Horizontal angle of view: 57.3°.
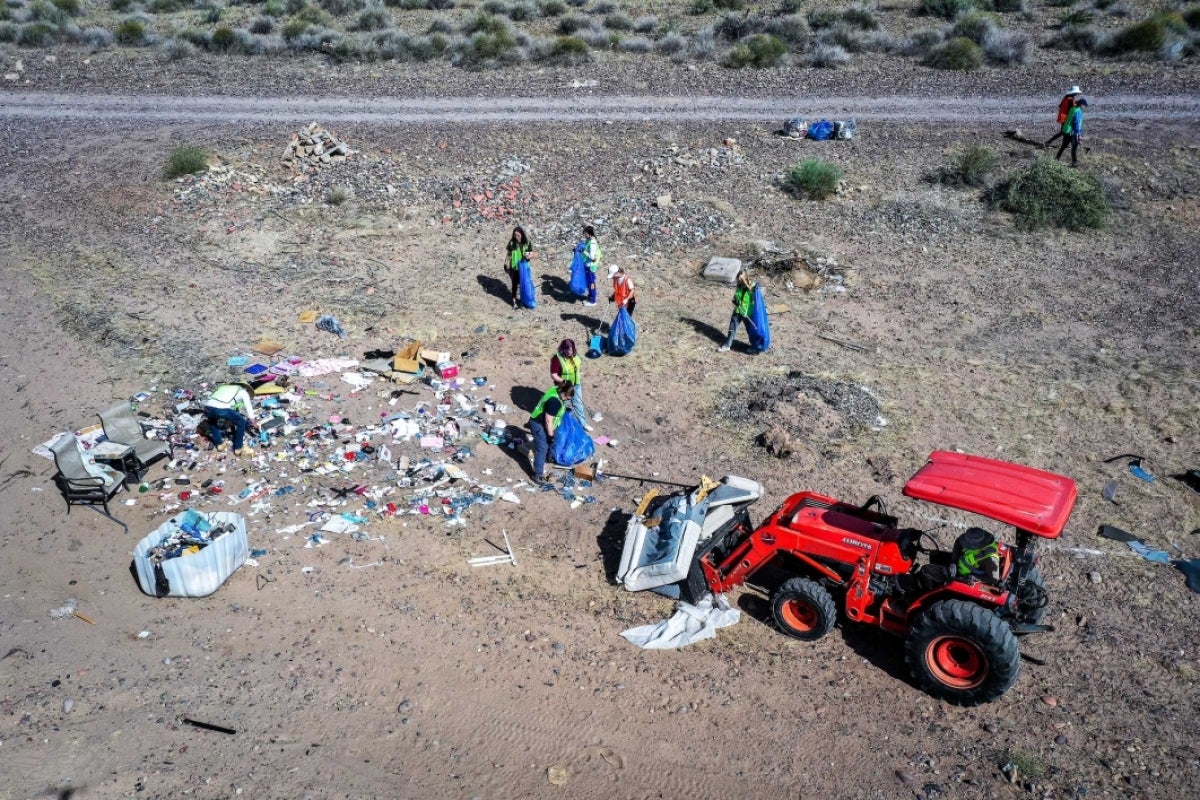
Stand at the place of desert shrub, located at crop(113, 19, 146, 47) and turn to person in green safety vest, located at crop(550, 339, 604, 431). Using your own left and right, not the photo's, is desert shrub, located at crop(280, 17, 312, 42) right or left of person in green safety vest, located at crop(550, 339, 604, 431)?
left

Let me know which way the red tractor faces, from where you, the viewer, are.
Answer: facing away from the viewer and to the left of the viewer

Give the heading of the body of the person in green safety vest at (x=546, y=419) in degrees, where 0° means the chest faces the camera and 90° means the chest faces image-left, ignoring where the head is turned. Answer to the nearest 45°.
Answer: approximately 270°

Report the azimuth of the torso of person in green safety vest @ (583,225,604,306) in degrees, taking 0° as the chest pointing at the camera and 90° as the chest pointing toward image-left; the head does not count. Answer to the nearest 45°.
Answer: approximately 90°

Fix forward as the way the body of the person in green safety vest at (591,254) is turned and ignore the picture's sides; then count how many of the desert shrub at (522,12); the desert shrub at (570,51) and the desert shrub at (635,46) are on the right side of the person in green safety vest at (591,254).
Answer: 3

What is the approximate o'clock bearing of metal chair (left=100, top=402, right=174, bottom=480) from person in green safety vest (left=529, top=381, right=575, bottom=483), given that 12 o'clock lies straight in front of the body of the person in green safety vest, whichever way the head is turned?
The metal chair is roughly at 6 o'clock from the person in green safety vest.

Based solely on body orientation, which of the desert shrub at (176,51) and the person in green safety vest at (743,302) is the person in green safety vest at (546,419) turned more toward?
the person in green safety vest

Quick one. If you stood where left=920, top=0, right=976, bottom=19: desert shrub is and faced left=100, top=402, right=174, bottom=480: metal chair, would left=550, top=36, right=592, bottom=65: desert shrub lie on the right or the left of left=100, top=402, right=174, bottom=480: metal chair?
right
